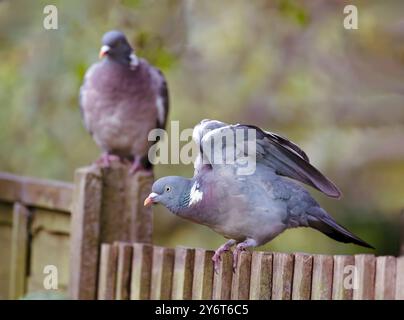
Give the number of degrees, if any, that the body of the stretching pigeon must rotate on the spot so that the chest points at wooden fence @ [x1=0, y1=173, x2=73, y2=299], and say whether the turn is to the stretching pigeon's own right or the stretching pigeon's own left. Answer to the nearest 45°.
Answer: approximately 45° to the stretching pigeon's own right

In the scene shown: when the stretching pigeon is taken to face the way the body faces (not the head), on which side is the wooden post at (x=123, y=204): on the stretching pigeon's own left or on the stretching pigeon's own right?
on the stretching pigeon's own right

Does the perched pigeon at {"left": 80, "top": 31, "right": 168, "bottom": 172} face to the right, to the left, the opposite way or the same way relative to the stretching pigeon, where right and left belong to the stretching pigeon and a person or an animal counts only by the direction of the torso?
to the left

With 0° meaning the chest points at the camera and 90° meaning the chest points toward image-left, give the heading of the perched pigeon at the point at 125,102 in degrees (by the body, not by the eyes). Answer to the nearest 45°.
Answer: approximately 0°

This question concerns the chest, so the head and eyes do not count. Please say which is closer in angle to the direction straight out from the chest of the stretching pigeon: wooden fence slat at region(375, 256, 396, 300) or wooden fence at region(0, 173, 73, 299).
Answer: the wooden fence

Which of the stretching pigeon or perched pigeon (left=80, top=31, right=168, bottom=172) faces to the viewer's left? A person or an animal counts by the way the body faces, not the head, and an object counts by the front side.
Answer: the stretching pigeon

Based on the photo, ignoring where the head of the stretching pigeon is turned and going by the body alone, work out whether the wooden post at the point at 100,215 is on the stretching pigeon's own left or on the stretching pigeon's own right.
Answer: on the stretching pigeon's own right

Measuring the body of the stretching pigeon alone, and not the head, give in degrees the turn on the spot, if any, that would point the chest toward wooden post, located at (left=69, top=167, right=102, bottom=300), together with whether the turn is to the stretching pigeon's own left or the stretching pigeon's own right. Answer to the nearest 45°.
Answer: approximately 45° to the stretching pigeon's own right

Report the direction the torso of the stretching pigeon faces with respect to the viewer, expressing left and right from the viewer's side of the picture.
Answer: facing to the left of the viewer

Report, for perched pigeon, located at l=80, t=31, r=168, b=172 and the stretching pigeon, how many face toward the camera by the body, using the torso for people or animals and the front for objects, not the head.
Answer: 1

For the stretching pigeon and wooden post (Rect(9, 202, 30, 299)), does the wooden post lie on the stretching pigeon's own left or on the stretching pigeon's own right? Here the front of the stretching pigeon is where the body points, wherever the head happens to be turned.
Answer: on the stretching pigeon's own right
